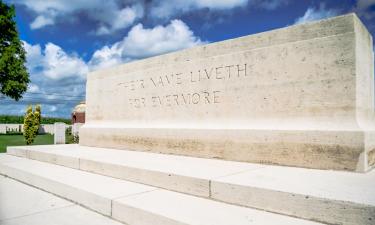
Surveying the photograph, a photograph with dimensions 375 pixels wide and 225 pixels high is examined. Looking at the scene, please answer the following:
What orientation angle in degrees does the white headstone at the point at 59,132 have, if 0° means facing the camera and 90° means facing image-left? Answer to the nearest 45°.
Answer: approximately 0°

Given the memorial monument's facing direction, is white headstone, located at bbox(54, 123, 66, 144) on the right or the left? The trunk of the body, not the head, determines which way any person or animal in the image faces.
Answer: on its right

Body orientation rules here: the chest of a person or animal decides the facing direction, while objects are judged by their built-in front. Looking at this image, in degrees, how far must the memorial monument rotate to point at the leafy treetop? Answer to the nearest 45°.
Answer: approximately 90° to its right

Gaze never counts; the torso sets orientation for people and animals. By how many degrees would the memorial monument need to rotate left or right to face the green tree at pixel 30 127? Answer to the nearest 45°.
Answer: approximately 90° to its right

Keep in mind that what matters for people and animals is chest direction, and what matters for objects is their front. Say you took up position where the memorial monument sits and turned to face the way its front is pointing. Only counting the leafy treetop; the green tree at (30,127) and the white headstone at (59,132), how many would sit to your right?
3

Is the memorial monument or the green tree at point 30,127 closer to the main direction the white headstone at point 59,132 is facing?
the memorial monument

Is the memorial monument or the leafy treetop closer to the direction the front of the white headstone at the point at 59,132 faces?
the memorial monument

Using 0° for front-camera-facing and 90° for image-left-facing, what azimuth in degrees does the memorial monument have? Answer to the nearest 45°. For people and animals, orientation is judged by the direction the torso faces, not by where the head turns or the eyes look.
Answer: approximately 45°

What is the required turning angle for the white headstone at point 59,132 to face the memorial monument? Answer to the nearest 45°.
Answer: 0° — it already faces it
